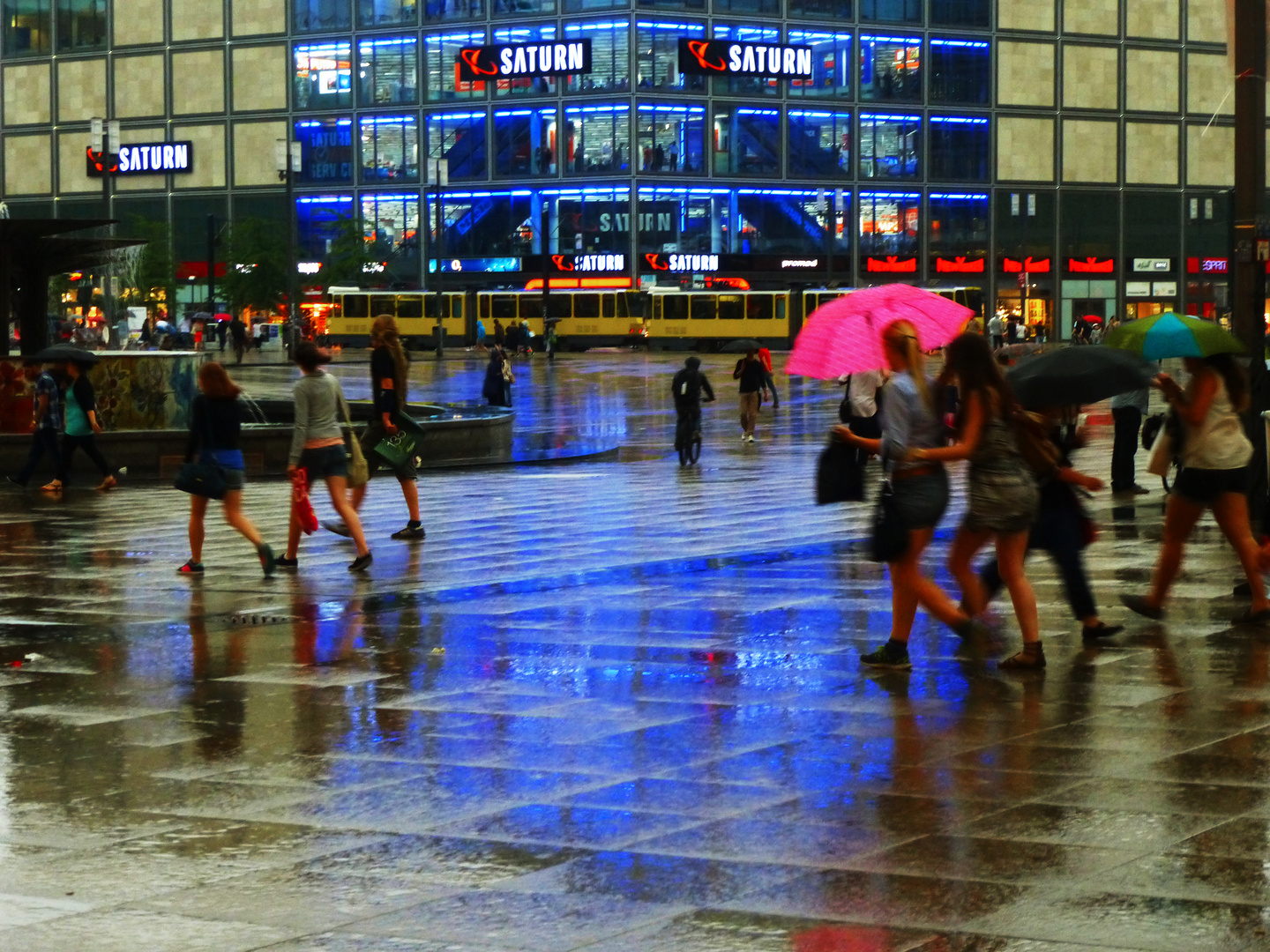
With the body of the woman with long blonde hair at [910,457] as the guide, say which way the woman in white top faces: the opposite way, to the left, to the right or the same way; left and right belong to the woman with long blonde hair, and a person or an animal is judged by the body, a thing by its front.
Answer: the same way

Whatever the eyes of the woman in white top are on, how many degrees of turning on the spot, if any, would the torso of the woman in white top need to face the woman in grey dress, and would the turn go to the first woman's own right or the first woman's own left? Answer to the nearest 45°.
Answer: approximately 45° to the first woman's own left

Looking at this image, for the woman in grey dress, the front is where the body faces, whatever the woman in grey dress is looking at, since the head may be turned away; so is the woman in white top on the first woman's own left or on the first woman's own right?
on the first woman's own right

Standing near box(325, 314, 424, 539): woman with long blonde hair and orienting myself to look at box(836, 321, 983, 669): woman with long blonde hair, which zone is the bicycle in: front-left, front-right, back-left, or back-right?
back-left

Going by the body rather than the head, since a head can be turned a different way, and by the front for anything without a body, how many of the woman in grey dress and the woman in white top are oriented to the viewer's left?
2

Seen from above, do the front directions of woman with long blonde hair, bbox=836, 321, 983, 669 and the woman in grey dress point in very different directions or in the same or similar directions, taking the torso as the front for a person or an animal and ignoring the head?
same or similar directions

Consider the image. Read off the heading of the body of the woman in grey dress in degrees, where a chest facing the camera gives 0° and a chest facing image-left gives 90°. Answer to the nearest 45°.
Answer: approximately 90°

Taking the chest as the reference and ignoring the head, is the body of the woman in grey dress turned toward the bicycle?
no
